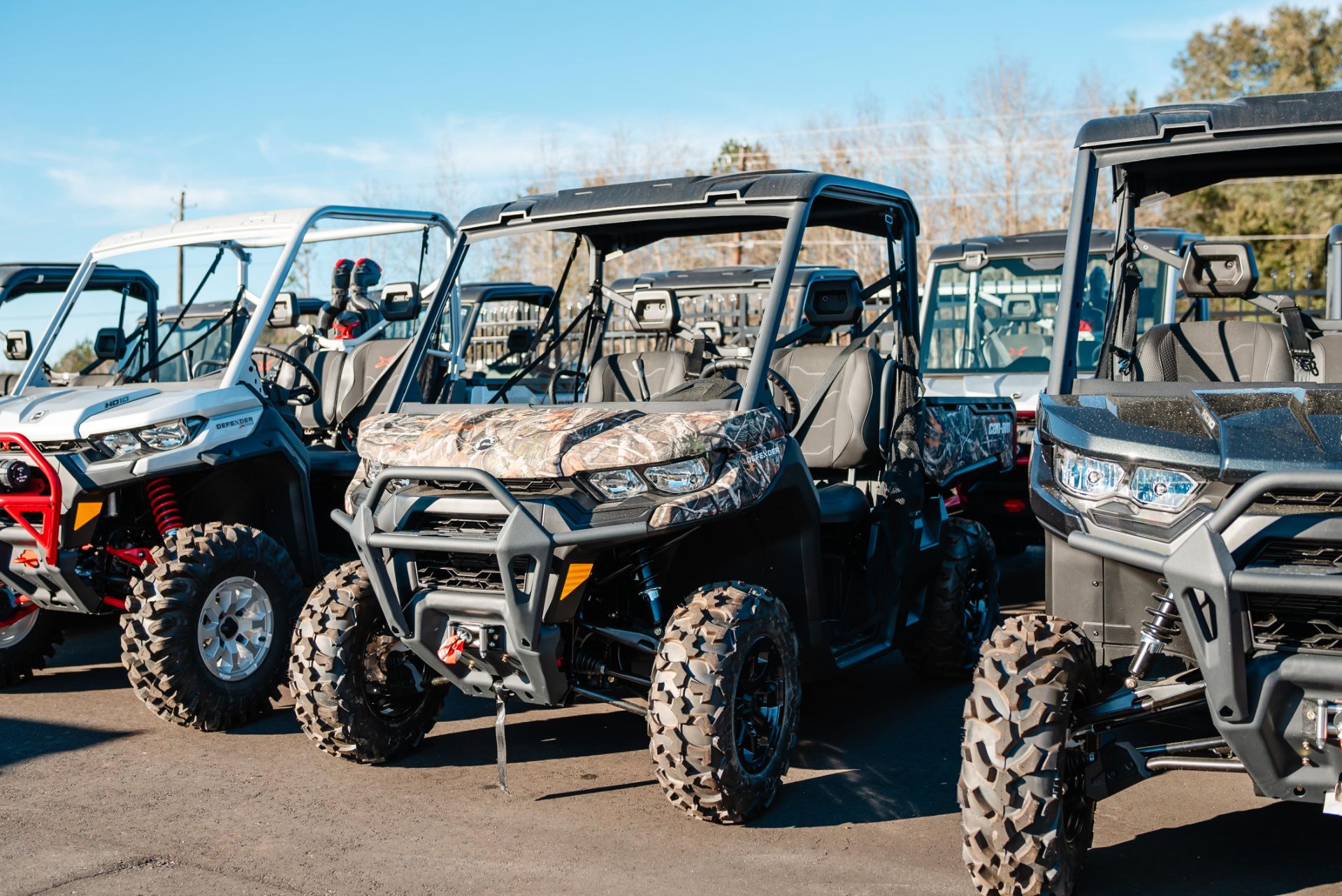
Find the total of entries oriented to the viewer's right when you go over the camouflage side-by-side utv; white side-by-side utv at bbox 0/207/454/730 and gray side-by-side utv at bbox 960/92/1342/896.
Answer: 0

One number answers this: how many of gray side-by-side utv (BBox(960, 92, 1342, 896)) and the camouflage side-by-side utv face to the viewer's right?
0

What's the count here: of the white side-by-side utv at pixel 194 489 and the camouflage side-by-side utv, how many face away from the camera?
0

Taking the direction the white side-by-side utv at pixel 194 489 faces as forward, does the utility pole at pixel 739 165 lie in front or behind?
behind

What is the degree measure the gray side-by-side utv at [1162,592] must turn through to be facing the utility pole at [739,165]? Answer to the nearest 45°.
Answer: approximately 180°

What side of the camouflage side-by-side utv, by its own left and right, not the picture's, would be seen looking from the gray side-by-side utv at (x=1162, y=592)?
left

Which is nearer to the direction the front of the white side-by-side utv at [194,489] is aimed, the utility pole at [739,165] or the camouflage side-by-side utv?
the camouflage side-by-side utv

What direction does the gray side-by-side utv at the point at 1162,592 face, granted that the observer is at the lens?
facing the viewer

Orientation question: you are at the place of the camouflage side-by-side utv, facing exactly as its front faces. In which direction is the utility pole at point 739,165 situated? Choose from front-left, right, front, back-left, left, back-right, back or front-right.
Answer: back-right

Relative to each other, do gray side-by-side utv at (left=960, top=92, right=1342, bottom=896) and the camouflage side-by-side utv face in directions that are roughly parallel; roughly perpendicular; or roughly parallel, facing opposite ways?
roughly parallel

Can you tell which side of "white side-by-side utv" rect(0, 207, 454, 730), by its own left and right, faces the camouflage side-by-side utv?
left

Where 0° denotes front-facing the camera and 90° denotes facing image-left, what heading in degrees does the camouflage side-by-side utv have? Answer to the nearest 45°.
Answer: approximately 45°

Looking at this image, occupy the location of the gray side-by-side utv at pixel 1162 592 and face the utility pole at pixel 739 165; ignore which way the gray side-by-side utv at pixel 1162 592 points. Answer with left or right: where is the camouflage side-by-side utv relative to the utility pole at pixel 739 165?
left

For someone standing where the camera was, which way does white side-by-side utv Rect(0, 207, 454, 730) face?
facing the viewer and to the left of the viewer

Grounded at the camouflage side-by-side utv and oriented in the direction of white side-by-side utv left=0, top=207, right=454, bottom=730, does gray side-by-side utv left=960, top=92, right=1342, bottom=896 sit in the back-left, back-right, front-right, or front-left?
back-left

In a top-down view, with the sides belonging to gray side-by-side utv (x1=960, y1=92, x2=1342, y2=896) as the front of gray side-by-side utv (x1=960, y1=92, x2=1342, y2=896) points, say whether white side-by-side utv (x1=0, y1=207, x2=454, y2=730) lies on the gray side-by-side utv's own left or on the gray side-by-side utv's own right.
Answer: on the gray side-by-side utv's own right
